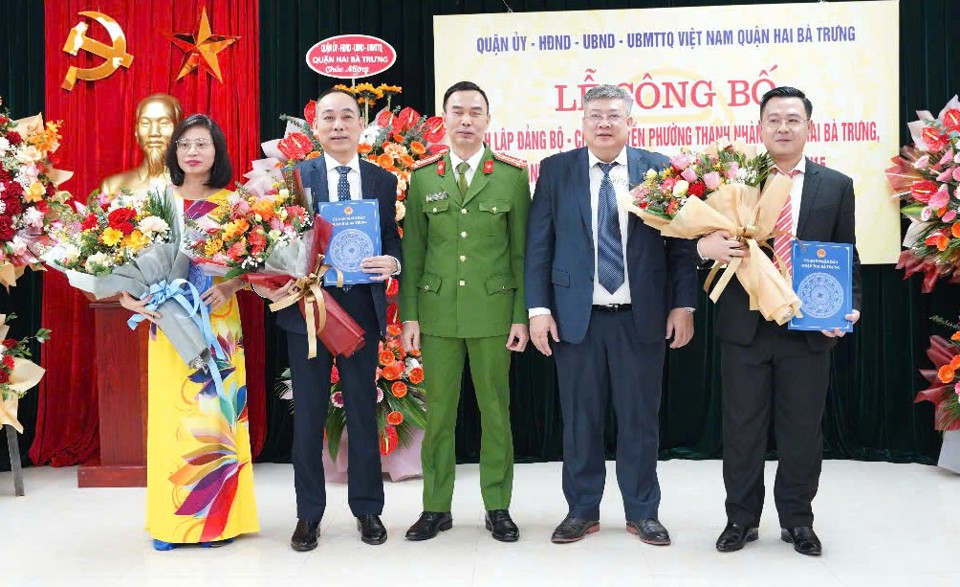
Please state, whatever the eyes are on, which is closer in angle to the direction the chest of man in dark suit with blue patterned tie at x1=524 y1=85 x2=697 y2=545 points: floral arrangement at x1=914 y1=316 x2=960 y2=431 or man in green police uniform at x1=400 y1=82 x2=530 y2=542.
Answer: the man in green police uniform

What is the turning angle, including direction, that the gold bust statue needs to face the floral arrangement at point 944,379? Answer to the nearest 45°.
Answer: approximately 90° to its left

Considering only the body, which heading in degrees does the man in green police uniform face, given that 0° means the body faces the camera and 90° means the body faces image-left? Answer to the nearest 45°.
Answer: approximately 0°

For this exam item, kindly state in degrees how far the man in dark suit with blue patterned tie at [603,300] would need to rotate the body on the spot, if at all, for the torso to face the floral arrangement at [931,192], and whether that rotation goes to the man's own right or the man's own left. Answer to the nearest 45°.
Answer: approximately 135° to the man's own left

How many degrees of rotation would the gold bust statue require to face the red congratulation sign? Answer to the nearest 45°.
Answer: approximately 90° to its left

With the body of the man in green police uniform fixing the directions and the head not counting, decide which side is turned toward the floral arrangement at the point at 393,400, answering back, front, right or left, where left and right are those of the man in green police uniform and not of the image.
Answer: back

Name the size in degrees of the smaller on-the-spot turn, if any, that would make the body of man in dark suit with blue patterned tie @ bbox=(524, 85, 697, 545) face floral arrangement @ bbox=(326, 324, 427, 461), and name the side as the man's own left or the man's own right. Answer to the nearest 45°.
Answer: approximately 135° to the man's own right

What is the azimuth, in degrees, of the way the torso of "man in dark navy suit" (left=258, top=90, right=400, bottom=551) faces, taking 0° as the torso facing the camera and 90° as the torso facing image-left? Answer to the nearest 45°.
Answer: approximately 0°
